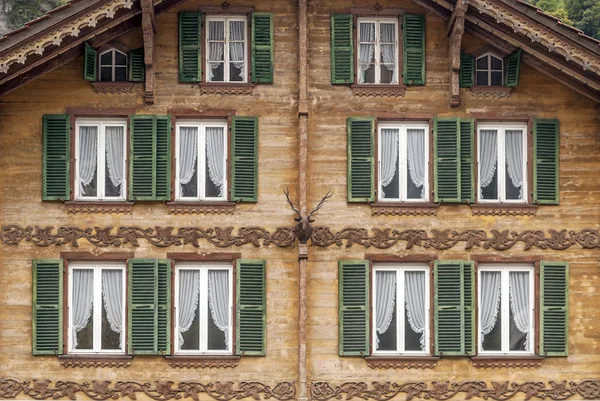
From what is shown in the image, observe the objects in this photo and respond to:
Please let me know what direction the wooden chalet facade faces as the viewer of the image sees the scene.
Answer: facing the viewer
